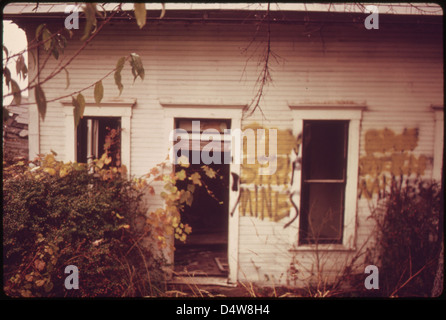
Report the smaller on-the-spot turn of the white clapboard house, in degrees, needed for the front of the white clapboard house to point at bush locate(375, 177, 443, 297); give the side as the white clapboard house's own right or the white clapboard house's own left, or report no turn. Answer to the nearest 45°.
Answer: approximately 90° to the white clapboard house's own left

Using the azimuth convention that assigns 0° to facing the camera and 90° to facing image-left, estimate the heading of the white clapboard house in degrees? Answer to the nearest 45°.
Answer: approximately 0°
